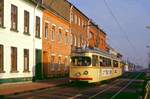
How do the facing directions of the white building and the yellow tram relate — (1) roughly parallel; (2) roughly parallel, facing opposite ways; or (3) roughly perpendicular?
roughly perpendicular

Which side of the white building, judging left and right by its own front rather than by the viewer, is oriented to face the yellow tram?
left

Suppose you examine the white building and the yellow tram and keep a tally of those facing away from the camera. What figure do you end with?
0

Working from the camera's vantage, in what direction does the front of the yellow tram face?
facing the viewer and to the left of the viewer

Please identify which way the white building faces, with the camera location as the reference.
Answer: facing the viewer and to the right of the viewer
